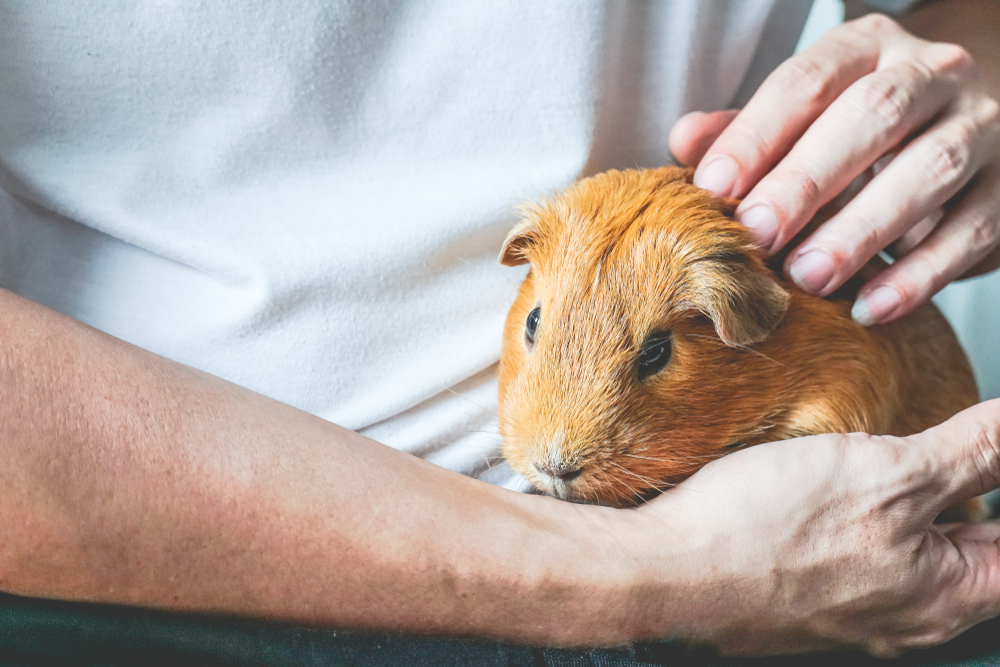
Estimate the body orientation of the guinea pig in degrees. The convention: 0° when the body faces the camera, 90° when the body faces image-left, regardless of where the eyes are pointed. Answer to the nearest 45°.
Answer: approximately 45°
